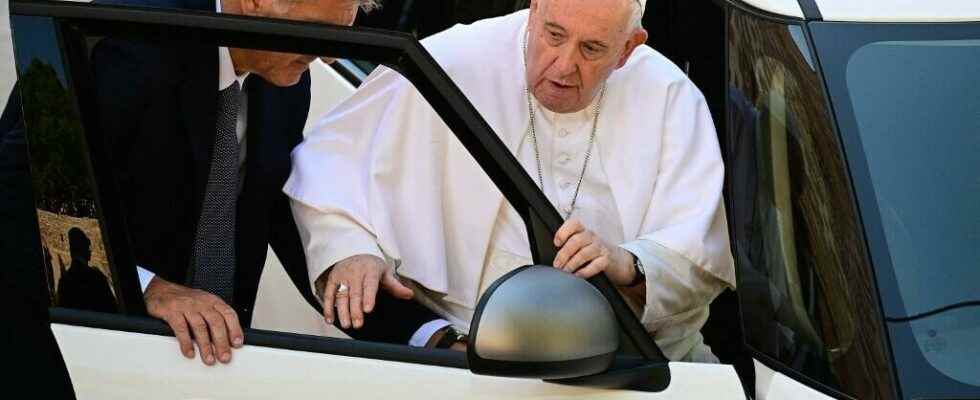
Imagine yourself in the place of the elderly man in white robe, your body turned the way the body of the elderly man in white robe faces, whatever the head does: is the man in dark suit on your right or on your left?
on your right

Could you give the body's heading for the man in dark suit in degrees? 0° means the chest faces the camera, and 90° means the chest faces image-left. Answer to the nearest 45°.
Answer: approximately 315°

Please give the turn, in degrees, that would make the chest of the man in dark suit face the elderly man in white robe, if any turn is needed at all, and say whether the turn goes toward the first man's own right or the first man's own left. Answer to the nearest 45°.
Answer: approximately 45° to the first man's own left

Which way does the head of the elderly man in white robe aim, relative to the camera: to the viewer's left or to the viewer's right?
to the viewer's left
